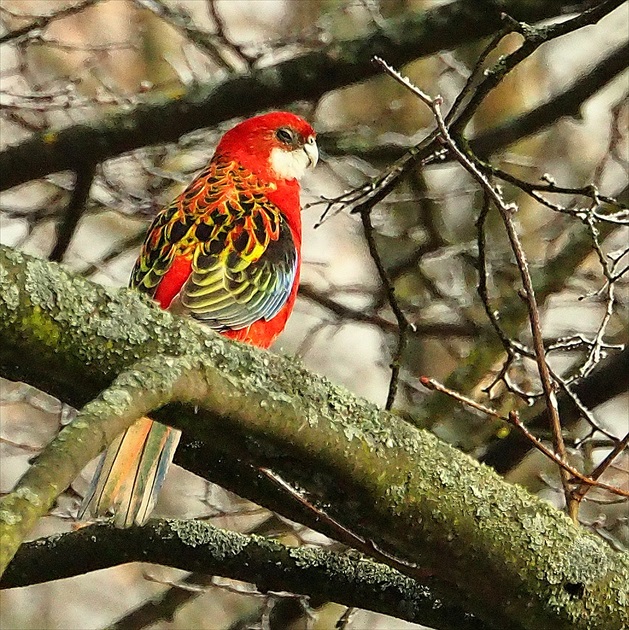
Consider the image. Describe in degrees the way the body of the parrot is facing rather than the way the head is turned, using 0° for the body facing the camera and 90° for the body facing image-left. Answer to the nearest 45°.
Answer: approximately 225°
